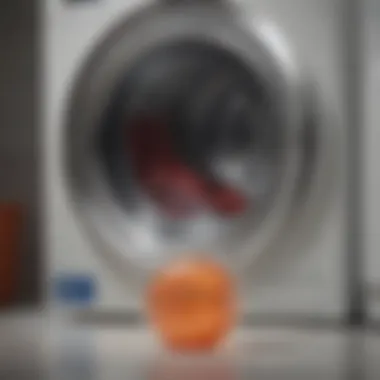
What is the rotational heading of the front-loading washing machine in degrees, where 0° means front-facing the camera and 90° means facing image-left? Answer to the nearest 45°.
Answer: approximately 0°
